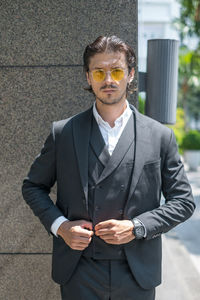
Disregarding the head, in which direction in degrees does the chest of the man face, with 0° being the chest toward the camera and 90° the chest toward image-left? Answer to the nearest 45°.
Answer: approximately 0°

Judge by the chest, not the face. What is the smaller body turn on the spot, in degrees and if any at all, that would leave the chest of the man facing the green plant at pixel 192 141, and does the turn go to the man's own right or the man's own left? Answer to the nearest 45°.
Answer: approximately 180°

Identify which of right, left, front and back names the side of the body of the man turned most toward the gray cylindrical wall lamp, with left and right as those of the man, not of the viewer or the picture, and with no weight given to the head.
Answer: back
